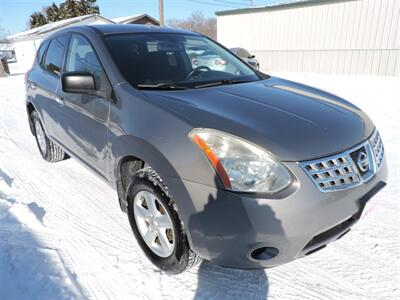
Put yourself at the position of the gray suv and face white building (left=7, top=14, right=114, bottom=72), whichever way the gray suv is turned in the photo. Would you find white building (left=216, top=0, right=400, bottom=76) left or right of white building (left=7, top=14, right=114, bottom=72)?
right

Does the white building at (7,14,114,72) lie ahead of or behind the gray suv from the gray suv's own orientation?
behind

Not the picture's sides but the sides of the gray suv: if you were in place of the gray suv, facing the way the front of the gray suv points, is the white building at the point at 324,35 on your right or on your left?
on your left

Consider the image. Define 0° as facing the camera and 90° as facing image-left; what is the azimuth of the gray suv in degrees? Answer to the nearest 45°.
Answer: approximately 315°

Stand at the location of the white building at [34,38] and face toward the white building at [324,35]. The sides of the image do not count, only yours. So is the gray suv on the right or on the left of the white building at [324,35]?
right
